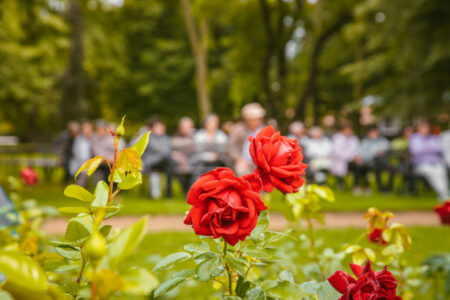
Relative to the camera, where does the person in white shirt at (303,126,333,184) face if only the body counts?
toward the camera

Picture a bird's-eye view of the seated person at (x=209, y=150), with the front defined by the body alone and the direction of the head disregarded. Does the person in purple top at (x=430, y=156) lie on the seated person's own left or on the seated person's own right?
on the seated person's own left

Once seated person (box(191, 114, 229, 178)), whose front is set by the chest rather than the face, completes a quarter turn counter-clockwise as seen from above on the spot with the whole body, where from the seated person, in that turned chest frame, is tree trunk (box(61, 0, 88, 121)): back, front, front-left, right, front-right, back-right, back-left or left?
back-left

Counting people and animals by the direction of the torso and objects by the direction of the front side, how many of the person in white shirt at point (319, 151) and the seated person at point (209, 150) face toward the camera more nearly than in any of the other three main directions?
2

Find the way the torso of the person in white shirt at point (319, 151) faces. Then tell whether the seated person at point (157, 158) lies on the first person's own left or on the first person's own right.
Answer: on the first person's own right

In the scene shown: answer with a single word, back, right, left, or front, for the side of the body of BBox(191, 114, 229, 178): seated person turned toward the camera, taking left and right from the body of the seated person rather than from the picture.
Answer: front

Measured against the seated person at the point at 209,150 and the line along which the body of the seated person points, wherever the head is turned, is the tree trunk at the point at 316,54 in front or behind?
behind

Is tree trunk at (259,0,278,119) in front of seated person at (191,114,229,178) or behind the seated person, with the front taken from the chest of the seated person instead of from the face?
behind

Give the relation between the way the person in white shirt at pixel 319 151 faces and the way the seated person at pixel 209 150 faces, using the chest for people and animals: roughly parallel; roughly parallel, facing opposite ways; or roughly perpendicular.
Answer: roughly parallel

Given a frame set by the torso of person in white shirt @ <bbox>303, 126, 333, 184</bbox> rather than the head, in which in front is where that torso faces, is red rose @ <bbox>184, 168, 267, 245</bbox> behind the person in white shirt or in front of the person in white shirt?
in front

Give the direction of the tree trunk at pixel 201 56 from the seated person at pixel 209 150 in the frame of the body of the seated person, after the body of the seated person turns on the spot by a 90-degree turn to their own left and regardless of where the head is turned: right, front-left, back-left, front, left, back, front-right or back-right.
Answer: left

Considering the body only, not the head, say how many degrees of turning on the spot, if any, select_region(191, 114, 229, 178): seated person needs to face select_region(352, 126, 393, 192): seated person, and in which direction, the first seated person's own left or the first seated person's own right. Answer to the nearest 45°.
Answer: approximately 135° to the first seated person's own left

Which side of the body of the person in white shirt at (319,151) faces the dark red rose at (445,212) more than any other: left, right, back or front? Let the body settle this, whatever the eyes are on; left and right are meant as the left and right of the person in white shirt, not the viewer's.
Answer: front

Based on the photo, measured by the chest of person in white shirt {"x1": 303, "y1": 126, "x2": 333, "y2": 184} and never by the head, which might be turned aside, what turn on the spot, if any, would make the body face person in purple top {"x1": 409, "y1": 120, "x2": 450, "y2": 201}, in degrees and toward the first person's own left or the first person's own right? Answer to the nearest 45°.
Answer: approximately 45° to the first person's own left

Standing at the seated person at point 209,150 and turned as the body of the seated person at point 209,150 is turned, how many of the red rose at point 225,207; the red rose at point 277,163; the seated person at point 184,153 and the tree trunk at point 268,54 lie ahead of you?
2
